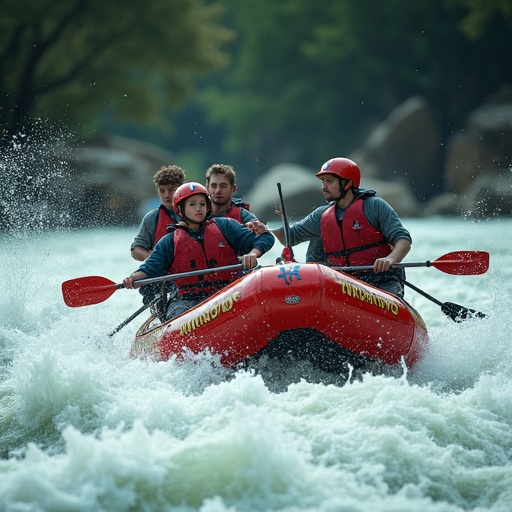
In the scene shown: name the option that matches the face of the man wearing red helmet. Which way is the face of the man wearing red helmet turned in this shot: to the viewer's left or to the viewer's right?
to the viewer's left

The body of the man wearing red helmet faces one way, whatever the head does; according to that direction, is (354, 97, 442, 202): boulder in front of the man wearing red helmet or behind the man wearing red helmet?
behind

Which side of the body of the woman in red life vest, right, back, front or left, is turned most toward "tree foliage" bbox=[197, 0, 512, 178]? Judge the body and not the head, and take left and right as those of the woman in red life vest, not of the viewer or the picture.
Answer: back

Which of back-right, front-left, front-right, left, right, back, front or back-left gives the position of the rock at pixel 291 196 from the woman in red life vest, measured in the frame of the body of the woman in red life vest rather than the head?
back

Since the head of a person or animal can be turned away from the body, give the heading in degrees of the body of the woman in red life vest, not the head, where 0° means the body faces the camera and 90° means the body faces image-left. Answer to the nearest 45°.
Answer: approximately 0°

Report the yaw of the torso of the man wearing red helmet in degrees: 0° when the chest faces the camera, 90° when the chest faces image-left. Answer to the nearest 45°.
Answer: approximately 45°

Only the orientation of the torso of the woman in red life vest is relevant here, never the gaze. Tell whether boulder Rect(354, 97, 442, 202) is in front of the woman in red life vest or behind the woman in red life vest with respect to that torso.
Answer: behind

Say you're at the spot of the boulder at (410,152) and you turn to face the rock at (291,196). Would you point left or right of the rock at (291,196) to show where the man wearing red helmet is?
left

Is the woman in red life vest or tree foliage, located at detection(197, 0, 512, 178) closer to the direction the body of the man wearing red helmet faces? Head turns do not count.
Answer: the woman in red life vest
